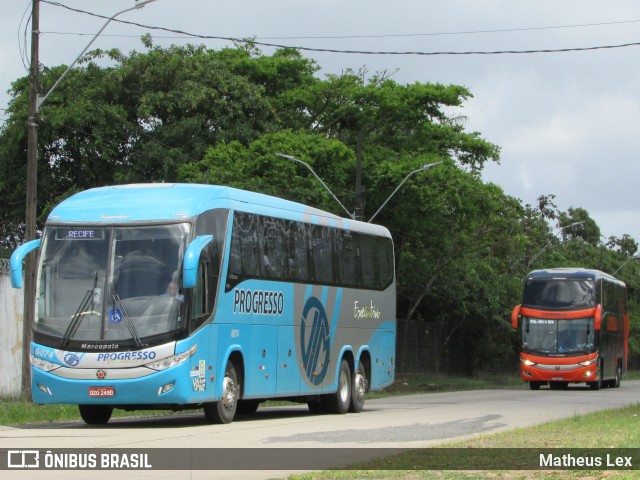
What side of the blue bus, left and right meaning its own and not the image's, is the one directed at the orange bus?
back

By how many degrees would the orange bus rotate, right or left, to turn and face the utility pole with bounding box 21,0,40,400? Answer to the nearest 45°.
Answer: approximately 45° to its right

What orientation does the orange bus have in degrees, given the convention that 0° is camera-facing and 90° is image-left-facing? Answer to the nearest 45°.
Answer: approximately 0°

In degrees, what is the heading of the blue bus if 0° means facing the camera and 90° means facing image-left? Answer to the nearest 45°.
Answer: approximately 45°

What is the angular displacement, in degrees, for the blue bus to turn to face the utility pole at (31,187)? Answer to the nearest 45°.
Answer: approximately 90° to its right

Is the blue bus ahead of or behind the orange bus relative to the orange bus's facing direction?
ahead
